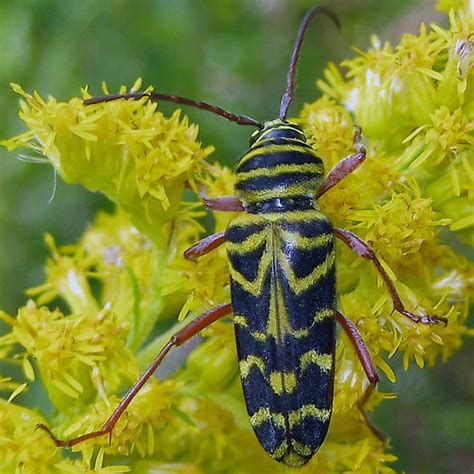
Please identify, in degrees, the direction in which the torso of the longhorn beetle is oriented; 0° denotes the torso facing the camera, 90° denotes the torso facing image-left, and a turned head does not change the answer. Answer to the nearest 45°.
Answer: approximately 180°
